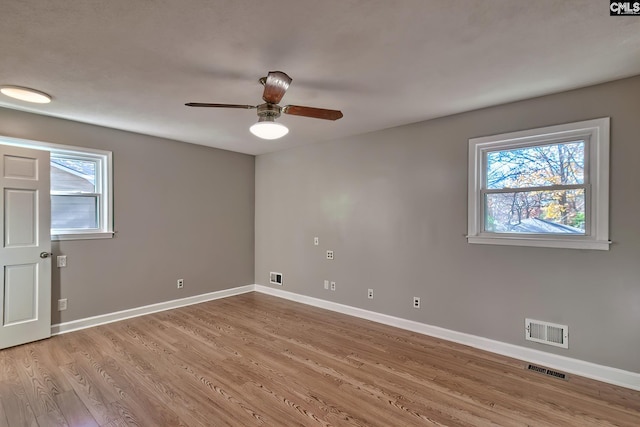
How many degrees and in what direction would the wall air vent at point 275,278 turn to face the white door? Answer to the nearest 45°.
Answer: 0° — it already faces it

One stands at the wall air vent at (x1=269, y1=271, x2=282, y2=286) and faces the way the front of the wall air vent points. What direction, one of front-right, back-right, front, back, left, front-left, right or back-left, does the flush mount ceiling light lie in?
front

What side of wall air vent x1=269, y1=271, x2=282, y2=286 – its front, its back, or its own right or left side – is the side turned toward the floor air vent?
left

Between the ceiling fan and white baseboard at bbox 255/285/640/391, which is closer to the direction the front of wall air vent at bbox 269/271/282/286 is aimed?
the ceiling fan

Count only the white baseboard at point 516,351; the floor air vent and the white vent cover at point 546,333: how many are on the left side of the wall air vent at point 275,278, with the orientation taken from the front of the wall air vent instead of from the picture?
3

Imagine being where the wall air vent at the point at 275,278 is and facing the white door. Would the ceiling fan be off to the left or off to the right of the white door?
left

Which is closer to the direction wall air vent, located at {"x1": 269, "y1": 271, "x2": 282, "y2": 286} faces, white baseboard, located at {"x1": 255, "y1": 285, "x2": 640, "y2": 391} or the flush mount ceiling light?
the flush mount ceiling light

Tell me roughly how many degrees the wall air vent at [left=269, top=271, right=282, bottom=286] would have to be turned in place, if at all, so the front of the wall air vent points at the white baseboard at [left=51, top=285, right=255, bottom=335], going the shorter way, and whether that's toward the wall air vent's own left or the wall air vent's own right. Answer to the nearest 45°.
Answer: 0° — it already faces it

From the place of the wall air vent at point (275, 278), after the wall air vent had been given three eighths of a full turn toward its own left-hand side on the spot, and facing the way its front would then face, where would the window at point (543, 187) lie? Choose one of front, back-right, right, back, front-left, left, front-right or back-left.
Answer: front-right

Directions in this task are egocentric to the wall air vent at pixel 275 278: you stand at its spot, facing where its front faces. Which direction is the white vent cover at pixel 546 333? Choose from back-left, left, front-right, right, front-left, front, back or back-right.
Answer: left

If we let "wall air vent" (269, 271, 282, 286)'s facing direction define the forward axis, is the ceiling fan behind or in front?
in front

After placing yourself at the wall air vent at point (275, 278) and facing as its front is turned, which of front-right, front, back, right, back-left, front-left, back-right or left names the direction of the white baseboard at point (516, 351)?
left

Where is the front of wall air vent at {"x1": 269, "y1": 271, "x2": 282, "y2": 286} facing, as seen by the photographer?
facing the viewer and to the left of the viewer
